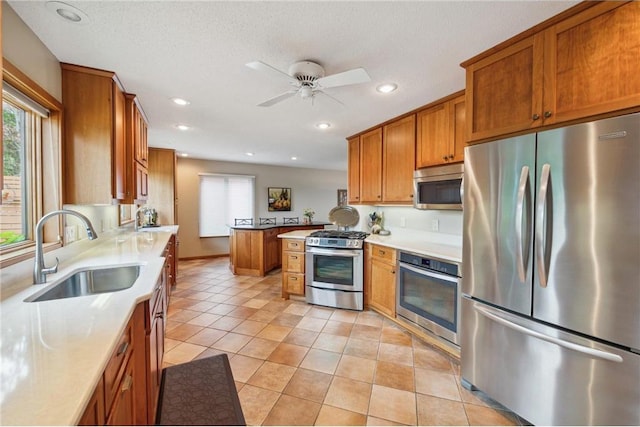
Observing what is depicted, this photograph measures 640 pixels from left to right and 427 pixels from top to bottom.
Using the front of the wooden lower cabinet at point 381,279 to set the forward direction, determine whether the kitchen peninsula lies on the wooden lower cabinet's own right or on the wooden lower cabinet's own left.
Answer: on the wooden lower cabinet's own right

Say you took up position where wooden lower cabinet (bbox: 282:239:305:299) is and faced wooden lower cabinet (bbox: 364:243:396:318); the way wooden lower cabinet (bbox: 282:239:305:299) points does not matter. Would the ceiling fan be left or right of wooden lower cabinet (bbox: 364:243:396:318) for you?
right

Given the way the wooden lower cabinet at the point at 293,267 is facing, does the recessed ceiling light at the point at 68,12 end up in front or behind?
in front

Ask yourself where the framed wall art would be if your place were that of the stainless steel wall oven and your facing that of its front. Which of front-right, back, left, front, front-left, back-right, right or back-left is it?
right

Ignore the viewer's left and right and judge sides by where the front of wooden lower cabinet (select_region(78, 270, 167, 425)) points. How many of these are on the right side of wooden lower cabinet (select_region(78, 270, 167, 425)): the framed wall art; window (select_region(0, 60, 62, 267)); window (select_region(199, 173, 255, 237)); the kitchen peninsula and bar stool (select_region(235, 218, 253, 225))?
0

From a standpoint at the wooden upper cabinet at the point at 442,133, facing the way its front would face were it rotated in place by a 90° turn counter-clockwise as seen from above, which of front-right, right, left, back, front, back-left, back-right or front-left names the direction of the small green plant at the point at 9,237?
right

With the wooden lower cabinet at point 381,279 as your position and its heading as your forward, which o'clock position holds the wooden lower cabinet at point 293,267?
the wooden lower cabinet at point 293,267 is roughly at 2 o'clock from the wooden lower cabinet at point 381,279.

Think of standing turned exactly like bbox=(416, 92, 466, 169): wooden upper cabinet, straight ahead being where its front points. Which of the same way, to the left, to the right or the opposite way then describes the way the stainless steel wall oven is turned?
the same way

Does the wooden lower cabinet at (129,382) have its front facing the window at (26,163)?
no

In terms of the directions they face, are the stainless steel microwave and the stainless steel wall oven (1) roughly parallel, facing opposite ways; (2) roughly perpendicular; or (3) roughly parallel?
roughly parallel

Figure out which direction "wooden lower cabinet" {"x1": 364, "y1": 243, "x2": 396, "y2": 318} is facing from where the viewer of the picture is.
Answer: facing the viewer and to the left of the viewer

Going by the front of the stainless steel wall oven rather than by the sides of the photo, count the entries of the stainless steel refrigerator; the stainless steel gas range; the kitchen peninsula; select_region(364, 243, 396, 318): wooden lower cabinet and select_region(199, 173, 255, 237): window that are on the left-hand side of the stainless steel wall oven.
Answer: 1

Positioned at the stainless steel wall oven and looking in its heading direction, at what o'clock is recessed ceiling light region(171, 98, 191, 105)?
The recessed ceiling light is roughly at 1 o'clock from the stainless steel wall oven.

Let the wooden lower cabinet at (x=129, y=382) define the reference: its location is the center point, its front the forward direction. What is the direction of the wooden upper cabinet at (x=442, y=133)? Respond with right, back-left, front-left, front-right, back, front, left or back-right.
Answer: front

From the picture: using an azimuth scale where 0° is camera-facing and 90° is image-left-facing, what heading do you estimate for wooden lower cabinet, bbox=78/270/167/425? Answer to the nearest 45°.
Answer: approximately 270°

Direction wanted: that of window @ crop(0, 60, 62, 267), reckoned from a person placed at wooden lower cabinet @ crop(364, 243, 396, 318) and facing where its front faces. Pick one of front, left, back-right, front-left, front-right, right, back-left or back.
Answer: front

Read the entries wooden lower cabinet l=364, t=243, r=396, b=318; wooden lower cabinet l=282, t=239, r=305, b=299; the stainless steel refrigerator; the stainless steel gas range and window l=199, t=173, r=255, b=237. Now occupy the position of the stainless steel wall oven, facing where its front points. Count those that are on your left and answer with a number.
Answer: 1

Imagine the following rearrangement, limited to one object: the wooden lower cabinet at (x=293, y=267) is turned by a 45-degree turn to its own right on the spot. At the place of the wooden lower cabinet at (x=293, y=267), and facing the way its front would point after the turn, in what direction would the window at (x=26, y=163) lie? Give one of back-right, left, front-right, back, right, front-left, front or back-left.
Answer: front

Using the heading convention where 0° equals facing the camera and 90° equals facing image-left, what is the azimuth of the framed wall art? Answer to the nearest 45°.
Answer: approximately 0°
